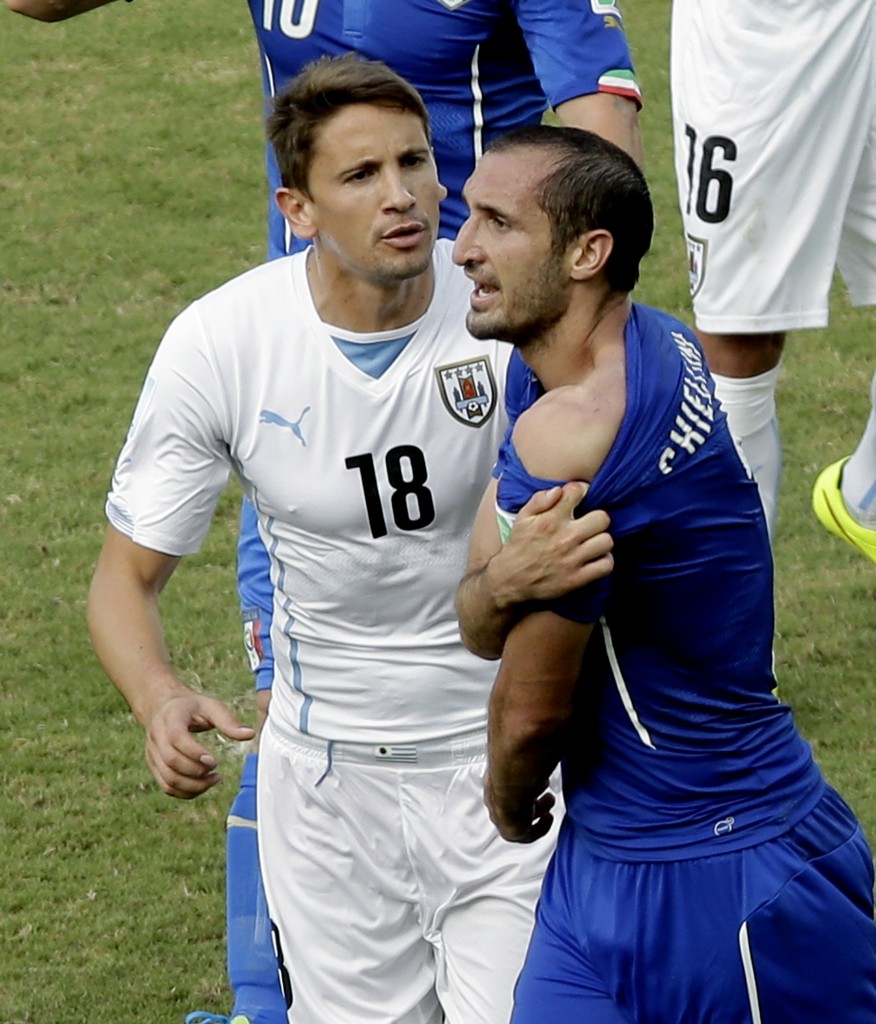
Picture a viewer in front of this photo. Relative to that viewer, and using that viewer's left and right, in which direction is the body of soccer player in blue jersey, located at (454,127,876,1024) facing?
facing to the left of the viewer

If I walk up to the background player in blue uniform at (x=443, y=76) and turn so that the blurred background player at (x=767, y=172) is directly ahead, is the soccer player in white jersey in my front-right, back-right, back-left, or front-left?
back-right

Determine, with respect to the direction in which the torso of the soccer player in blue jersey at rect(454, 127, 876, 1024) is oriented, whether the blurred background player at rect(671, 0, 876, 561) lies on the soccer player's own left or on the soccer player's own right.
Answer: on the soccer player's own right

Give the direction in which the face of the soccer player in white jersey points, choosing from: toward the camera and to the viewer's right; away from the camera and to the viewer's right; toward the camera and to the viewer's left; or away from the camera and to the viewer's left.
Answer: toward the camera and to the viewer's right
